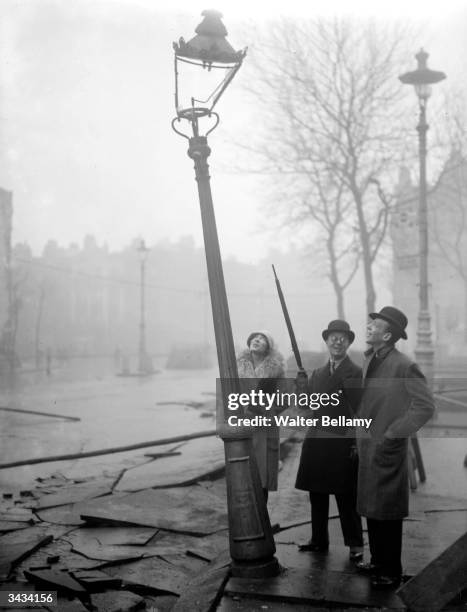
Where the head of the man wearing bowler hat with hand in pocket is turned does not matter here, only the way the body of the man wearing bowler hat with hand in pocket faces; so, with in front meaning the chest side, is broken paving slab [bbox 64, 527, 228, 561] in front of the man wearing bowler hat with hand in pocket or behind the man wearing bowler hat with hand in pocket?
in front

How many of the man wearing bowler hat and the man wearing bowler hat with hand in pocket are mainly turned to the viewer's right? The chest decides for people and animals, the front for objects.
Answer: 0

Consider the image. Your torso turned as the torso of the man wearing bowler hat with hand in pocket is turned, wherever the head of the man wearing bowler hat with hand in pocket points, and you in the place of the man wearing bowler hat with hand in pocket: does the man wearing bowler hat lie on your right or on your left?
on your right

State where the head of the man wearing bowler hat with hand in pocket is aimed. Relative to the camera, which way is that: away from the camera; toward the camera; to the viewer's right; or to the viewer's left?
to the viewer's left

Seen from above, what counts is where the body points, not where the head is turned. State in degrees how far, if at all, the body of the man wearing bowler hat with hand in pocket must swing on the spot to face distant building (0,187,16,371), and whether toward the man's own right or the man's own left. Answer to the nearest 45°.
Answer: approximately 45° to the man's own right

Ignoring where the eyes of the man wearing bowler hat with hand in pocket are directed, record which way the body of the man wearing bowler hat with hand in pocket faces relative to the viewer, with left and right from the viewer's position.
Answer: facing to the left of the viewer

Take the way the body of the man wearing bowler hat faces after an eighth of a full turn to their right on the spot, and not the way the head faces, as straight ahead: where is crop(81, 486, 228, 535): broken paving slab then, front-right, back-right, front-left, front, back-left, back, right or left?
front-right

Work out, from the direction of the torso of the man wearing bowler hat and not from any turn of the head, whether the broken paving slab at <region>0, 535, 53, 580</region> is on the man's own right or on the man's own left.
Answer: on the man's own right

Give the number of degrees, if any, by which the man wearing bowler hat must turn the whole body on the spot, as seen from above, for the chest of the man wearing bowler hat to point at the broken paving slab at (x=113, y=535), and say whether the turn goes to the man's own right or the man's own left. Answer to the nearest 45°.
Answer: approximately 90° to the man's own right

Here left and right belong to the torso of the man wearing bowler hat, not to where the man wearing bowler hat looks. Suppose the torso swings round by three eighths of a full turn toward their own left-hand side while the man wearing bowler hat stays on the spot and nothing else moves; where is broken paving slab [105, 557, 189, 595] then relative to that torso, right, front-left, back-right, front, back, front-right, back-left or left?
back
